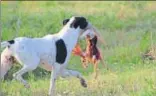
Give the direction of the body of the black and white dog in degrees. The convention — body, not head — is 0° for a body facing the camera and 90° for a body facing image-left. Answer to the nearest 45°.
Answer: approximately 270°
